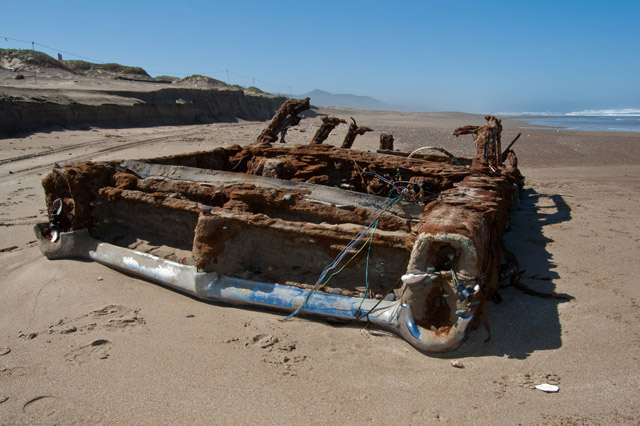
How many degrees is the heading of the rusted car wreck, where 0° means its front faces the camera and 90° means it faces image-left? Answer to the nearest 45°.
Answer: approximately 45°
